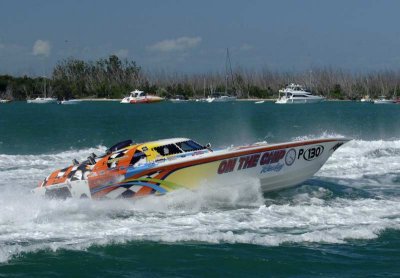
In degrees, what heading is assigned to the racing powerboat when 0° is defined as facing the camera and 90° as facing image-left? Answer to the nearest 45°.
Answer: approximately 270°
